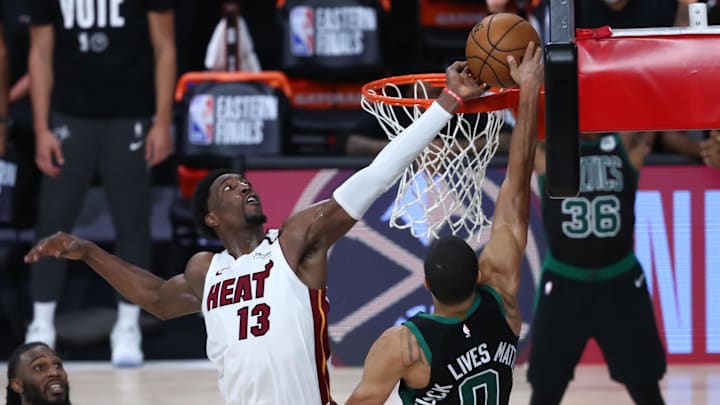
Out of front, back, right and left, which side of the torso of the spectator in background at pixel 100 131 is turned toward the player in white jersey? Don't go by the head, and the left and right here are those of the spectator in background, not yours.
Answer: front

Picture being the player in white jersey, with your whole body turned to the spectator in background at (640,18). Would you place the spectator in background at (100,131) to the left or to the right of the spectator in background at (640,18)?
left

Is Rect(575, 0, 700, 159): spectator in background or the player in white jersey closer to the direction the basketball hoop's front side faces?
the player in white jersey

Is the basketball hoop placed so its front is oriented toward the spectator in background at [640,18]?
no

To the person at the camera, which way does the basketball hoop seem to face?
facing to the left of the viewer

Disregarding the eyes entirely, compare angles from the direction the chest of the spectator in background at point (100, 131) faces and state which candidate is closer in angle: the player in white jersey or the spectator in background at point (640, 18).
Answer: the player in white jersey

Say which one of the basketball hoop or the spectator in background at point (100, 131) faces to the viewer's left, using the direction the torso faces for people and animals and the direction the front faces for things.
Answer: the basketball hoop

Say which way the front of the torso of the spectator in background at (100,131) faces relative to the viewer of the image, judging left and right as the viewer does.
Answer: facing the viewer

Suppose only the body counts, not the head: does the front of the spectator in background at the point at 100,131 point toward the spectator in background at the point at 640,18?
no

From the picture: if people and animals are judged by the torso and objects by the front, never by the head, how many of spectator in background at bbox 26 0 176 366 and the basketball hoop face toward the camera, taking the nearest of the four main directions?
1

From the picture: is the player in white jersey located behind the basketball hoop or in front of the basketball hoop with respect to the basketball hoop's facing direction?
in front

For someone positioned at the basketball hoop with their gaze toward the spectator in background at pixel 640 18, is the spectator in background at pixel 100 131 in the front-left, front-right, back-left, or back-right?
front-left

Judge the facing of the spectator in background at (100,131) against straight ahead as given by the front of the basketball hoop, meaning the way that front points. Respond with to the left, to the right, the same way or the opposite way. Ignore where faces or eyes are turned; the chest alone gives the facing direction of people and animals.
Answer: to the left

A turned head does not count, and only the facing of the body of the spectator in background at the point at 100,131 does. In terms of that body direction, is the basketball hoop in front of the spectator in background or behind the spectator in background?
in front

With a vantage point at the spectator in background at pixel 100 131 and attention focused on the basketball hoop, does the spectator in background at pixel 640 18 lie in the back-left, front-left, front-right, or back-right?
front-left
